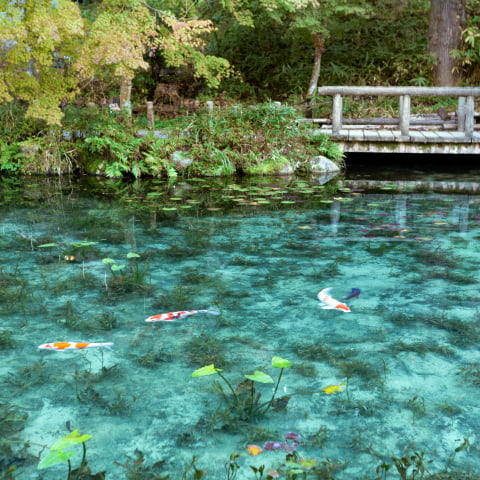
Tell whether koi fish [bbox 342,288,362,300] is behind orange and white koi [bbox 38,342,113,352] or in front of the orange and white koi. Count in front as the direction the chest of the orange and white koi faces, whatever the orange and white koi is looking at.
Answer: behind

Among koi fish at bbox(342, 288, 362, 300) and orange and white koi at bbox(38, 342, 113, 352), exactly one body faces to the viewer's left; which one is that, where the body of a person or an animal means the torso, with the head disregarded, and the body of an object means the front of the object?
the orange and white koi

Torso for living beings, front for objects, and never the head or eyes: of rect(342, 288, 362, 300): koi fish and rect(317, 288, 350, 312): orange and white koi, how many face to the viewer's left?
0

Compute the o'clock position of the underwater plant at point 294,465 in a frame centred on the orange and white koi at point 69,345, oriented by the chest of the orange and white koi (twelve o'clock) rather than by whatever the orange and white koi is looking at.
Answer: The underwater plant is roughly at 8 o'clock from the orange and white koi.

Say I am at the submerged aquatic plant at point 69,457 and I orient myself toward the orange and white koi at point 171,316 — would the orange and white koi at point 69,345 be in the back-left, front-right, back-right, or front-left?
front-left

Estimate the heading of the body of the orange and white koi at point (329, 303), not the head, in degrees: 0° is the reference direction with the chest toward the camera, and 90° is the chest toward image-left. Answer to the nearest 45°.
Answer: approximately 315°

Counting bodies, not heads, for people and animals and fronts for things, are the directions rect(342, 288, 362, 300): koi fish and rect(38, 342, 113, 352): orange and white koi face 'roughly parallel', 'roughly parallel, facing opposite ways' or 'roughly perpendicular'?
roughly parallel, facing opposite ways

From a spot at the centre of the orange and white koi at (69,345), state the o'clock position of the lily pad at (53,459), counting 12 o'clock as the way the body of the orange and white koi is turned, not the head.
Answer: The lily pad is roughly at 9 o'clock from the orange and white koi.

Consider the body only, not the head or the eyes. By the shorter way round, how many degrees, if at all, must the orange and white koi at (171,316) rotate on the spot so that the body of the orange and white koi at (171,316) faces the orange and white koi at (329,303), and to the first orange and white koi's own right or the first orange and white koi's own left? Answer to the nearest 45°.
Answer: approximately 180°

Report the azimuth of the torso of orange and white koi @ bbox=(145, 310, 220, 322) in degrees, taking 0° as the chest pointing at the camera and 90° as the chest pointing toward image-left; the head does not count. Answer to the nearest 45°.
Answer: approximately 90°

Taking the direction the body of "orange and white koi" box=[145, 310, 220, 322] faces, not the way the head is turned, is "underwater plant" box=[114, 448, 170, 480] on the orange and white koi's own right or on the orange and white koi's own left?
on the orange and white koi's own left

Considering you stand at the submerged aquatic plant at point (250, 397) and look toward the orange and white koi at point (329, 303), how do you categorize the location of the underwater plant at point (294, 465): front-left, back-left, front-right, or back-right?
back-right

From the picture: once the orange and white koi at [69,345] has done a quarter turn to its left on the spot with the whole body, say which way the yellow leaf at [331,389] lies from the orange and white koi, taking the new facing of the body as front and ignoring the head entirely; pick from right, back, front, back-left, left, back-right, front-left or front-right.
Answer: front-left

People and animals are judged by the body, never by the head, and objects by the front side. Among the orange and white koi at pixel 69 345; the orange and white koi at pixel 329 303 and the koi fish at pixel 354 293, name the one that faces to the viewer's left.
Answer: the orange and white koi at pixel 69 345

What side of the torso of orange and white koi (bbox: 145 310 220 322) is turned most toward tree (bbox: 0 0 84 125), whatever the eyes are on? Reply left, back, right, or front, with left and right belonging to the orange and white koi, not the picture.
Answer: right

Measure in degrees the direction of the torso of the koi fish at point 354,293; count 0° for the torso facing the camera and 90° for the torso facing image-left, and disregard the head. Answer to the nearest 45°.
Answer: approximately 225°
